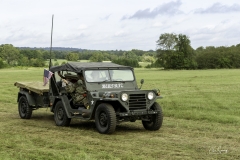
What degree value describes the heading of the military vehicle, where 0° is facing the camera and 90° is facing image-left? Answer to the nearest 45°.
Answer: approximately 315°
